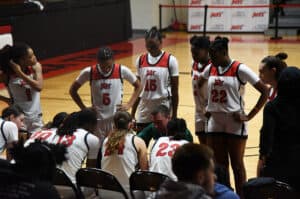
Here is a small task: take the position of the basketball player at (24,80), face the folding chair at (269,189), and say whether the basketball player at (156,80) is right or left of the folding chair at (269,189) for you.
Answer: left

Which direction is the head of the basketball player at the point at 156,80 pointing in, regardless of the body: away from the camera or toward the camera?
toward the camera

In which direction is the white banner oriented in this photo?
toward the camera

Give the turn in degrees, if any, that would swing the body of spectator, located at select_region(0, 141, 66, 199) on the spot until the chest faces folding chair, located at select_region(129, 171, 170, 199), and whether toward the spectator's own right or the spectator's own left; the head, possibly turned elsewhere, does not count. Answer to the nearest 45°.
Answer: approximately 45° to the spectator's own right

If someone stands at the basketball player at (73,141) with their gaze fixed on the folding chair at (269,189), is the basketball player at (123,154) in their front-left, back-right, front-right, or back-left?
front-left

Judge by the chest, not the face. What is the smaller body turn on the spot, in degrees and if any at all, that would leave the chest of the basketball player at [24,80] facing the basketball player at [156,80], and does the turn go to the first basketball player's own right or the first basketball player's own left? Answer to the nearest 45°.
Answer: approximately 45° to the first basketball player's own left

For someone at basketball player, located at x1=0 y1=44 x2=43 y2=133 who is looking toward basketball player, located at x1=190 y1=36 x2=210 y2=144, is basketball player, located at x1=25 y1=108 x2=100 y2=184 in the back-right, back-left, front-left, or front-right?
front-right

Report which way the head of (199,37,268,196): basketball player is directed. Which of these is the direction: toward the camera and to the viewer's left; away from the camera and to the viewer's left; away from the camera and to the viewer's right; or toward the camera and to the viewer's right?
toward the camera and to the viewer's left

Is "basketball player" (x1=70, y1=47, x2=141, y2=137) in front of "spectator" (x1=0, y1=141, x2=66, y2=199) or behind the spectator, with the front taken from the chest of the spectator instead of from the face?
in front

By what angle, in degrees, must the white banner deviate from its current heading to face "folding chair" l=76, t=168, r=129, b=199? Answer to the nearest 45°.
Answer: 0° — it already faces it

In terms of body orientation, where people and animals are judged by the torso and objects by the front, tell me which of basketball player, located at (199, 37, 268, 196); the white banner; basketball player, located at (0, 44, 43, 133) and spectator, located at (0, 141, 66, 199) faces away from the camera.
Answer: the spectator

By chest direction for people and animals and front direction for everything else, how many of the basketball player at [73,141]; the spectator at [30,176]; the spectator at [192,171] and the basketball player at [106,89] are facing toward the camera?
1

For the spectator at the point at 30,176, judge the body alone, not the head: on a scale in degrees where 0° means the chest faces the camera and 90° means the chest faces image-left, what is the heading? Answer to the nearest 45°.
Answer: approximately 180°

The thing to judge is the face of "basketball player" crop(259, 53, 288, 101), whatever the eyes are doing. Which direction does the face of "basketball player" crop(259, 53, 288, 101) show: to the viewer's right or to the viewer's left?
to the viewer's left

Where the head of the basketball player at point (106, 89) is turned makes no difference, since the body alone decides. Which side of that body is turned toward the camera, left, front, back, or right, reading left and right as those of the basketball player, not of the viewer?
front

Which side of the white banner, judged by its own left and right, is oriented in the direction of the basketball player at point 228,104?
front

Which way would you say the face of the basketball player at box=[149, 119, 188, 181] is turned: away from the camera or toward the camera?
away from the camera

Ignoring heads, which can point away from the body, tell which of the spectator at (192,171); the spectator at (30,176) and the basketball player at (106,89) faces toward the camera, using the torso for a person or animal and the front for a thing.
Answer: the basketball player

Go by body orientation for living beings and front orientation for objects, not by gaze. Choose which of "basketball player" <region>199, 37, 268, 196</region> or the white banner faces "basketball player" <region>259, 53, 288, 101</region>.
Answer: the white banner

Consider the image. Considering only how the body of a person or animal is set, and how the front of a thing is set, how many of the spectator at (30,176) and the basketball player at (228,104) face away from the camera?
1

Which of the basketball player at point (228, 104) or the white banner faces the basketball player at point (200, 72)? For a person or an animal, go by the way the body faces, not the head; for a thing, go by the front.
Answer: the white banner

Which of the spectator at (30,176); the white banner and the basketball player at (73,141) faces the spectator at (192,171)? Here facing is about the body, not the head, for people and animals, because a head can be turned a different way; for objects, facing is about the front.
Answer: the white banner
